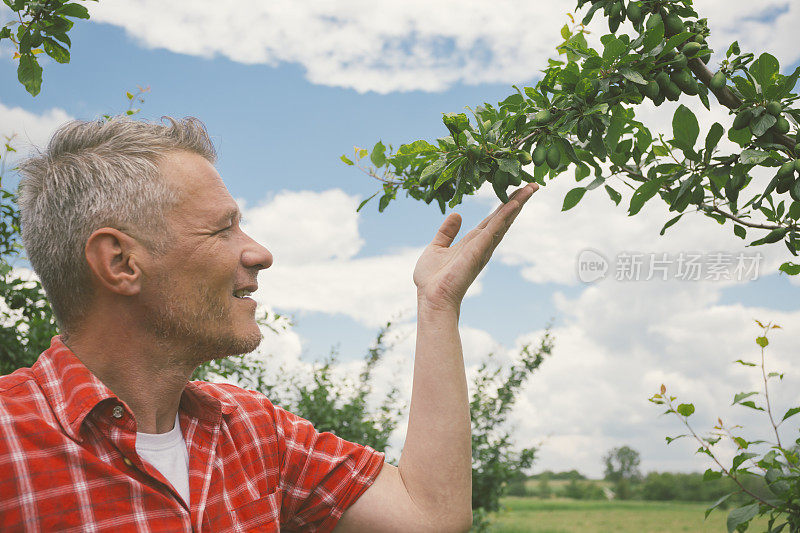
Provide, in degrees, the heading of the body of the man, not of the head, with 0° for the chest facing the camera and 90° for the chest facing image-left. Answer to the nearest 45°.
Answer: approximately 315°

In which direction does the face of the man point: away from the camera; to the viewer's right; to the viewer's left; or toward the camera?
to the viewer's right
